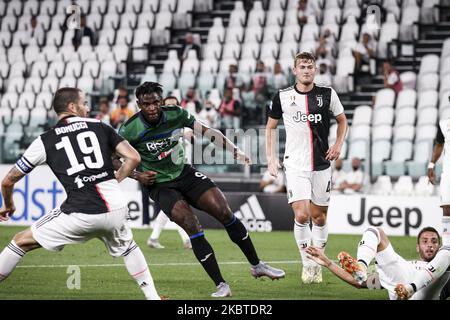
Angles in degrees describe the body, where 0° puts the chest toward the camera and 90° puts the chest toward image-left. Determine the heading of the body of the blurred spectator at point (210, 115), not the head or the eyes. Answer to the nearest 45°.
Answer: approximately 0°

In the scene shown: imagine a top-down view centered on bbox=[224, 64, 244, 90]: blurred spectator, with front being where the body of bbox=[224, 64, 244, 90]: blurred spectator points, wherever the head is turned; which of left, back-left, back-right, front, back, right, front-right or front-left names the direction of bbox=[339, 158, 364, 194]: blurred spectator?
front-left

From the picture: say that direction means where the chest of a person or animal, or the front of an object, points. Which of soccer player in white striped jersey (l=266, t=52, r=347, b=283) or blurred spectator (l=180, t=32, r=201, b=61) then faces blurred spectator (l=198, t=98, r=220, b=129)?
blurred spectator (l=180, t=32, r=201, b=61)

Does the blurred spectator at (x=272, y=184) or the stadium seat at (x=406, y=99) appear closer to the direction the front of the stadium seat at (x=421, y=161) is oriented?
the blurred spectator

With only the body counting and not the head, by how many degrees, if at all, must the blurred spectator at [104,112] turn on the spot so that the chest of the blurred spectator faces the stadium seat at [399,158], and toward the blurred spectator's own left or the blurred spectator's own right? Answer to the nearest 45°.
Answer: approximately 90° to the blurred spectator's own left

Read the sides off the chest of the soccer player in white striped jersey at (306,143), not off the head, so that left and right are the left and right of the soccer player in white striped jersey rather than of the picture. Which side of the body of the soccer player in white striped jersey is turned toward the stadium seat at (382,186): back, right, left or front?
back

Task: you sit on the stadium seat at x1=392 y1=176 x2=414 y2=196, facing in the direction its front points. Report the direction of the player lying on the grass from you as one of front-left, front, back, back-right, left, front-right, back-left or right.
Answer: front-left
